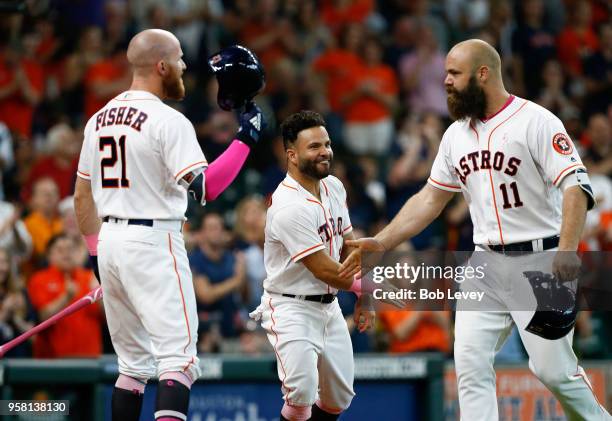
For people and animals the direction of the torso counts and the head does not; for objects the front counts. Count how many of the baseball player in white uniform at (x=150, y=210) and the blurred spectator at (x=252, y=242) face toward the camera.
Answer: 1

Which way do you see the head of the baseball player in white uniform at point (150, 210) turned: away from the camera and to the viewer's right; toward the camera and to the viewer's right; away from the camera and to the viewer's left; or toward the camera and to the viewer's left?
away from the camera and to the viewer's right

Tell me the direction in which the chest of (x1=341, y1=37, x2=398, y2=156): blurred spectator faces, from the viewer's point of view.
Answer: toward the camera

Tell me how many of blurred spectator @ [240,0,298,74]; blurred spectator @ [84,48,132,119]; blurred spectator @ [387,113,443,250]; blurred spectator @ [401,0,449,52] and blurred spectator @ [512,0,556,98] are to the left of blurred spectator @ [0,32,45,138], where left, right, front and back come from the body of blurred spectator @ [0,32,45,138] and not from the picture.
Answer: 5

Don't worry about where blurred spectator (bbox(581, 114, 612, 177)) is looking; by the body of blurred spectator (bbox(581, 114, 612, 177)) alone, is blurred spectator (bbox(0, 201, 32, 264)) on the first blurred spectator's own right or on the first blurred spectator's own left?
on the first blurred spectator's own right

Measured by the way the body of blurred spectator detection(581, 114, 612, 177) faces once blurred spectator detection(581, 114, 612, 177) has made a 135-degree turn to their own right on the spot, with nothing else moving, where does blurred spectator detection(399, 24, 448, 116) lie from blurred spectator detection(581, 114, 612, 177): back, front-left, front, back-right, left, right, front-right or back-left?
front-left

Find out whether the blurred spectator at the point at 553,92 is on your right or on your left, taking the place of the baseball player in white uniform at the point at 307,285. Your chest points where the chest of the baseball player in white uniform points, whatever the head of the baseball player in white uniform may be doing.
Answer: on your left

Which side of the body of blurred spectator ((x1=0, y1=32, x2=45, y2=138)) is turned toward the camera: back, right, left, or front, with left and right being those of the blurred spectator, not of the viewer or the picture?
front

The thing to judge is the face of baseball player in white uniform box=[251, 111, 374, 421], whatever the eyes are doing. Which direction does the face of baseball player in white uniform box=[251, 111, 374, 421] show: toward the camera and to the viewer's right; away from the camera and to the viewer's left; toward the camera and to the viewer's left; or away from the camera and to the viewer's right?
toward the camera and to the viewer's right

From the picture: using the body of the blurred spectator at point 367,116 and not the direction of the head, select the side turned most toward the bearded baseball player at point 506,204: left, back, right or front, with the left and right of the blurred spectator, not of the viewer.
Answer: front

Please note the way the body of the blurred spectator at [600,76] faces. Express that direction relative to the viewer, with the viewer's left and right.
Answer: facing the viewer

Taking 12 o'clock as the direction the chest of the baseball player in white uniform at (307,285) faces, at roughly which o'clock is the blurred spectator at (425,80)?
The blurred spectator is roughly at 8 o'clock from the baseball player in white uniform.

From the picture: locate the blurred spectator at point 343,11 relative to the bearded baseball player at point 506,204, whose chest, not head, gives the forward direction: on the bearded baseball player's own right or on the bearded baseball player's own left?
on the bearded baseball player's own right

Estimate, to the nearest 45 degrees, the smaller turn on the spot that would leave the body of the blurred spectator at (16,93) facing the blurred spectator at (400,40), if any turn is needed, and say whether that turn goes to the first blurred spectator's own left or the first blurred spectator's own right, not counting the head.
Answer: approximately 90° to the first blurred spectator's own left
